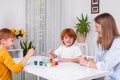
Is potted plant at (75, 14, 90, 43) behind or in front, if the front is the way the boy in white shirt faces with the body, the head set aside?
behind

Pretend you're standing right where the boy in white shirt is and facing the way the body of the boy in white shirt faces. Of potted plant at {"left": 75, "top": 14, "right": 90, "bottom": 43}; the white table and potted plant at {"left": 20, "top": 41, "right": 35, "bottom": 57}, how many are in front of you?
1

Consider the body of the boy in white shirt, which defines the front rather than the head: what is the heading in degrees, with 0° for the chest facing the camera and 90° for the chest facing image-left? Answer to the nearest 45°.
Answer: approximately 0°

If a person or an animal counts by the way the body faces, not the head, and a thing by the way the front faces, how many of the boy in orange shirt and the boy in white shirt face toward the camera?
1

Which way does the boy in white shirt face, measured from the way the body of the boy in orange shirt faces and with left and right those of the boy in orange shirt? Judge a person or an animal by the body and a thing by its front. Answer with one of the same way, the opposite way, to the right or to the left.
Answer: to the right

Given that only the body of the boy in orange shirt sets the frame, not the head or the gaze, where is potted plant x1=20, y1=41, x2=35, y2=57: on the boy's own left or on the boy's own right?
on the boy's own left

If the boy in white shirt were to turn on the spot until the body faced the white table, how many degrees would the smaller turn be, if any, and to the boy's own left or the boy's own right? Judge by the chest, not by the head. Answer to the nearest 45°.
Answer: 0° — they already face it

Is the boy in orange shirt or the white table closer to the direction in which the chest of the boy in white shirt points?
the white table

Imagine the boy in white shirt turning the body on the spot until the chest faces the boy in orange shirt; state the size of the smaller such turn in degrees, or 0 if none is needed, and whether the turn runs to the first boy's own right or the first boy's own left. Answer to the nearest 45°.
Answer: approximately 45° to the first boy's own right

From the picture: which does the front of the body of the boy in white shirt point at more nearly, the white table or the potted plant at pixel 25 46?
the white table

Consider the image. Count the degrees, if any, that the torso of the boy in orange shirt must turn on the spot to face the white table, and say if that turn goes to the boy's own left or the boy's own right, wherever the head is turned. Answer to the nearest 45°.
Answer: approximately 45° to the boy's own right

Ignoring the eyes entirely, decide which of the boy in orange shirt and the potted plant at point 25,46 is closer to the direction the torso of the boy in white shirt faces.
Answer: the boy in orange shirt

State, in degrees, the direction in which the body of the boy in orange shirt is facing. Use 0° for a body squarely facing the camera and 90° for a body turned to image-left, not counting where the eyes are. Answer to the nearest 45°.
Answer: approximately 270°
